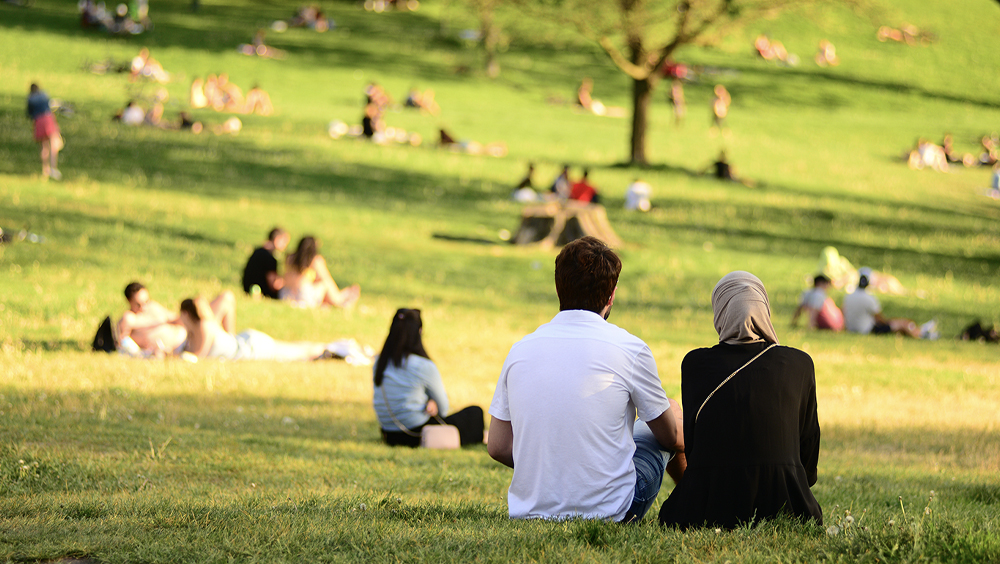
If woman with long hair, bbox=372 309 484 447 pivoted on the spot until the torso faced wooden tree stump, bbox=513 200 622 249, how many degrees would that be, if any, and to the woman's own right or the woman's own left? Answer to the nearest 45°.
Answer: approximately 45° to the woman's own left

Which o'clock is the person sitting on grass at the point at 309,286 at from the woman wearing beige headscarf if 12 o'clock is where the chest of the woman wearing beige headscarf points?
The person sitting on grass is roughly at 11 o'clock from the woman wearing beige headscarf.

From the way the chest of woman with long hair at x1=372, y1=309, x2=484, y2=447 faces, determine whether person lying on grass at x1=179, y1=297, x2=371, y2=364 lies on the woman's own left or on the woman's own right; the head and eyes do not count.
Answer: on the woman's own left

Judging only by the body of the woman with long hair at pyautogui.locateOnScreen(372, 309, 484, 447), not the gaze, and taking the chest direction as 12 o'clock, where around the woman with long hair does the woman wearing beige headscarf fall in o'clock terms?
The woman wearing beige headscarf is roughly at 4 o'clock from the woman with long hair.

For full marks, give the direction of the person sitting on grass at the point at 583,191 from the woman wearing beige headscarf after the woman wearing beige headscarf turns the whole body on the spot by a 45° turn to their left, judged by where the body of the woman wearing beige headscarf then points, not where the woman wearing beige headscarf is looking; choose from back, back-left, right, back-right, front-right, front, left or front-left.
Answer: front-right

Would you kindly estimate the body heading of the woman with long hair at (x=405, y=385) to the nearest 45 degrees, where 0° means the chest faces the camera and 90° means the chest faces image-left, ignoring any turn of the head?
approximately 225°

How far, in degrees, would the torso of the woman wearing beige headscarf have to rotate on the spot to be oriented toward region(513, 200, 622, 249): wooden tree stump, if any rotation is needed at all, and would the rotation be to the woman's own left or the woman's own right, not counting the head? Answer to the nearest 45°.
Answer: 0° — they already face it

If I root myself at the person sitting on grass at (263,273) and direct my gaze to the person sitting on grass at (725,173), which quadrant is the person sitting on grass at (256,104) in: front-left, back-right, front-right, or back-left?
front-left

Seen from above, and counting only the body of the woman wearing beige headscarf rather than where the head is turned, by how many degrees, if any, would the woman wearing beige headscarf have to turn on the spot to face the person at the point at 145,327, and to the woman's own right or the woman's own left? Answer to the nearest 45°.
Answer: approximately 45° to the woman's own left

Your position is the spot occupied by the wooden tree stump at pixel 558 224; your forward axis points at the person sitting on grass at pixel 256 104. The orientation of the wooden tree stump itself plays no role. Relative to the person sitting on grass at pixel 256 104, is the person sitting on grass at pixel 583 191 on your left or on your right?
right

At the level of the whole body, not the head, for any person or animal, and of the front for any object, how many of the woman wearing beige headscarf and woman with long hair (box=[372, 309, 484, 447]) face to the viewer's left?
0

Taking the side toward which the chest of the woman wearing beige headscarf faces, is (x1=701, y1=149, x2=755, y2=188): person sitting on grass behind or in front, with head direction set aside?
in front

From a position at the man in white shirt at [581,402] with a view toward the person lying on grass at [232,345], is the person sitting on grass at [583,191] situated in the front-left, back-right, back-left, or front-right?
front-right

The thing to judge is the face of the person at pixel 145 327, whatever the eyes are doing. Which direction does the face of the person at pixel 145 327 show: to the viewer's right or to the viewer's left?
to the viewer's right

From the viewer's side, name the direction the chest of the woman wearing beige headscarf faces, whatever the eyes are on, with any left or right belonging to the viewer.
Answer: facing away from the viewer

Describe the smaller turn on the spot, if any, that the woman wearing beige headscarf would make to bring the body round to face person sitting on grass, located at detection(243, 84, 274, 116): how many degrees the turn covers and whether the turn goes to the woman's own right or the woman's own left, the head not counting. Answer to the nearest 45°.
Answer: approximately 45° to the woman's own left

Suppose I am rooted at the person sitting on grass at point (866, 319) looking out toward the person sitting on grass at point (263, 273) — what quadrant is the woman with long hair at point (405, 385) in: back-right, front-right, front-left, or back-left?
front-left
